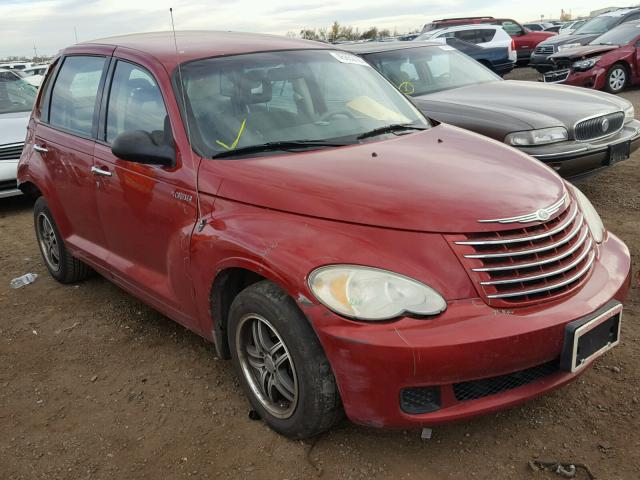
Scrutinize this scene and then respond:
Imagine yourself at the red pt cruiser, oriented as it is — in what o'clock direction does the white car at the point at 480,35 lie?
The white car is roughly at 8 o'clock from the red pt cruiser.

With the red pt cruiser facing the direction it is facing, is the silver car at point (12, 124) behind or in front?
behind

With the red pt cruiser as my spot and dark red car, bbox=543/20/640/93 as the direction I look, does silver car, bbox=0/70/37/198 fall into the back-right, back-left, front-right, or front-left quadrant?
front-left

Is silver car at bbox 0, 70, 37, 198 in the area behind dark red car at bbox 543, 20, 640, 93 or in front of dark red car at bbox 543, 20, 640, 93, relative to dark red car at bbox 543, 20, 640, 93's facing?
in front

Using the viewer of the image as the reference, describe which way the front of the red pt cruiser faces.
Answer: facing the viewer and to the right of the viewer

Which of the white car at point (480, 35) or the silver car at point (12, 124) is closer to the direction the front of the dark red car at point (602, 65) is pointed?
the silver car

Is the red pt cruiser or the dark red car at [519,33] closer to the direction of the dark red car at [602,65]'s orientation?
the red pt cruiser

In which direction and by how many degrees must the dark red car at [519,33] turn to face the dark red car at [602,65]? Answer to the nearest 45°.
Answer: approximately 90° to its right

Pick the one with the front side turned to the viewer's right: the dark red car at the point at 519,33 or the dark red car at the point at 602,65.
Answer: the dark red car at the point at 519,33

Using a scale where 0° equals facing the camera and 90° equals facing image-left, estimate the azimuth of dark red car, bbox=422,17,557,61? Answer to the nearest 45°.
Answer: approximately 270°

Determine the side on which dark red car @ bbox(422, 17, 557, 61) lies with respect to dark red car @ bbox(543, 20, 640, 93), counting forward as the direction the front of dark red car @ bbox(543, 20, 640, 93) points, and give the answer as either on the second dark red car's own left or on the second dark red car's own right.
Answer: on the second dark red car's own right

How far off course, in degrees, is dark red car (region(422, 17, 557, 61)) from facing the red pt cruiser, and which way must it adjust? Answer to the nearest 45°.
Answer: approximately 90° to its right

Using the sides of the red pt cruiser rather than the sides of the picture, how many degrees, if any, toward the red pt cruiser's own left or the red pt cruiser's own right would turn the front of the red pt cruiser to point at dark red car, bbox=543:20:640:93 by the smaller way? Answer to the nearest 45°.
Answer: approximately 90° to the red pt cruiser's own left

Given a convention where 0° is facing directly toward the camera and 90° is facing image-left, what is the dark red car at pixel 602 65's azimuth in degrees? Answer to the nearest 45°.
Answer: approximately 45°

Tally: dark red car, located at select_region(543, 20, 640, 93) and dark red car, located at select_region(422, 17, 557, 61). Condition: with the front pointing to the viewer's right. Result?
1
